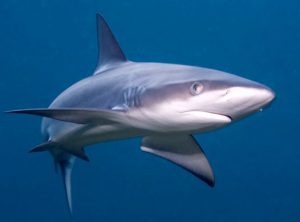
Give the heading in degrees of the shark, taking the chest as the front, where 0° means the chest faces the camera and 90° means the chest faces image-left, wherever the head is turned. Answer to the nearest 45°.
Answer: approximately 315°
